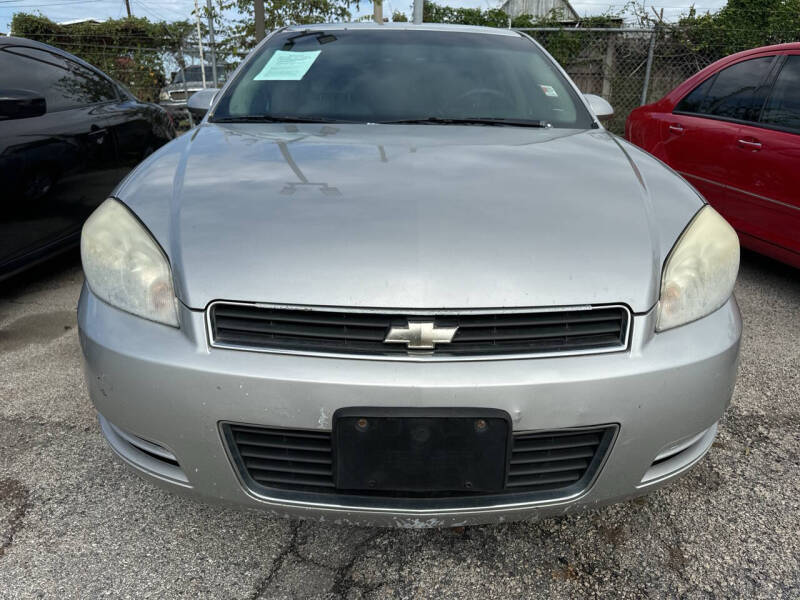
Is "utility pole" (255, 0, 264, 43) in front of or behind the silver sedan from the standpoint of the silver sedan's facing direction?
behind

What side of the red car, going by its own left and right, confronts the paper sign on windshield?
right

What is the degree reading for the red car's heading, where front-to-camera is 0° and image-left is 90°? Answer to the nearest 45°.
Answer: approximately 315°

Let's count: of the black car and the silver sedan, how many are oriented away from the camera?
0

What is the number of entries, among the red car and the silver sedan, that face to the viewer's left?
0

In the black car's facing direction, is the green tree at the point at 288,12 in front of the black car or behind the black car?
behind

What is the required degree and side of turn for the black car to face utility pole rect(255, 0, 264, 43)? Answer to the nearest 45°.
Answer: approximately 180°

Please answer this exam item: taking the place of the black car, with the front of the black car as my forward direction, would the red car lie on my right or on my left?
on my left

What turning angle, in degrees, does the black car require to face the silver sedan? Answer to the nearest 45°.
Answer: approximately 45° to its left

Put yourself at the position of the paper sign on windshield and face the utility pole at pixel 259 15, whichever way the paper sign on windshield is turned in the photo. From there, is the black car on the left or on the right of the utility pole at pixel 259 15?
left

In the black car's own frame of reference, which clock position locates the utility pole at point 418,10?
The utility pole is roughly at 6 o'clock from the black car.

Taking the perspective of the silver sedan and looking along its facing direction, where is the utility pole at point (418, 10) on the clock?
The utility pole is roughly at 6 o'clock from the silver sedan.
